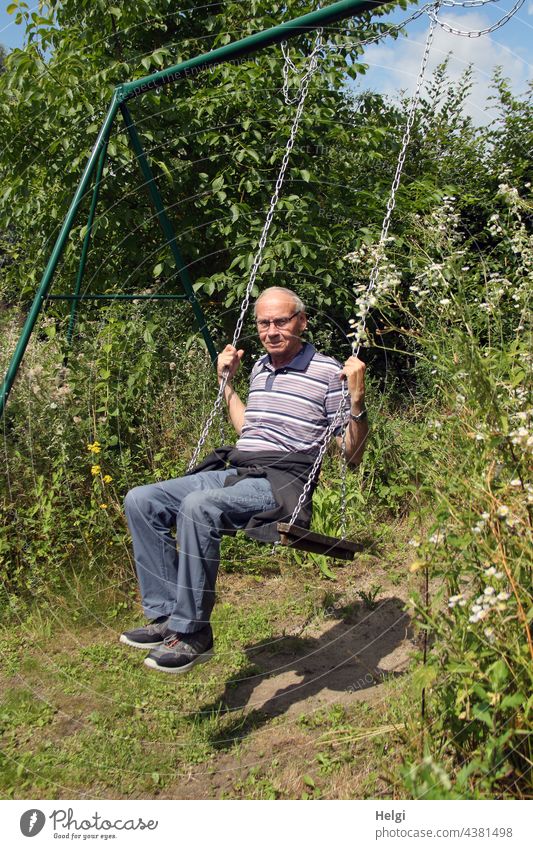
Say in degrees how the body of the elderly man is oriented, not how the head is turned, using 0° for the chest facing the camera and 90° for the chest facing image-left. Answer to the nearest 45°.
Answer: approximately 45°

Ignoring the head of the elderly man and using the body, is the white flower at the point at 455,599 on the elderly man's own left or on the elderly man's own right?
on the elderly man's own left

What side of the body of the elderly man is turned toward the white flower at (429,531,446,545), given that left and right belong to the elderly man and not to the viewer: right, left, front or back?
left
